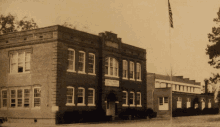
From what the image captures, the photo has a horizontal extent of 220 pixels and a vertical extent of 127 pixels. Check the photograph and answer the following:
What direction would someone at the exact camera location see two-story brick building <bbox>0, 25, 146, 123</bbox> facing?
facing the viewer and to the right of the viewer
